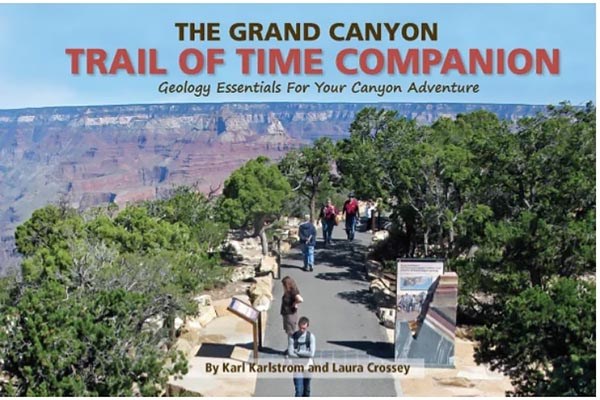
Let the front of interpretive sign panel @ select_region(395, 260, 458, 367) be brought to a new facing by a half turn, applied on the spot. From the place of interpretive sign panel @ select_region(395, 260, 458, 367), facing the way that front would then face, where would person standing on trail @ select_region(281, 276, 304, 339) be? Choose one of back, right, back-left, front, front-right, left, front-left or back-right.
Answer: left

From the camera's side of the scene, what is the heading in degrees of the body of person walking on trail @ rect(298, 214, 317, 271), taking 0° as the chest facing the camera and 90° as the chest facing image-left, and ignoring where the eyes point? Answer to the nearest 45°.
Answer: approximately 180°

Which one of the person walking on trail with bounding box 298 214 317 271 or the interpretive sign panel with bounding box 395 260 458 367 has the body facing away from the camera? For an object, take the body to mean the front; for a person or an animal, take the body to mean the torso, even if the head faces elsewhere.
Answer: the person walking on trail

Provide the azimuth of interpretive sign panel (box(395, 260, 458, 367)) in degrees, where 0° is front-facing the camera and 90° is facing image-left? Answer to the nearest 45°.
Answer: approximately 0°

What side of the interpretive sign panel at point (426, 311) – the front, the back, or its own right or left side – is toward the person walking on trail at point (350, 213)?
back

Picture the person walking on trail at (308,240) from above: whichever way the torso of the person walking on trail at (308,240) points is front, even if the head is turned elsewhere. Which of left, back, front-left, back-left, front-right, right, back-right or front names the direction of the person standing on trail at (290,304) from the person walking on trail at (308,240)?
back

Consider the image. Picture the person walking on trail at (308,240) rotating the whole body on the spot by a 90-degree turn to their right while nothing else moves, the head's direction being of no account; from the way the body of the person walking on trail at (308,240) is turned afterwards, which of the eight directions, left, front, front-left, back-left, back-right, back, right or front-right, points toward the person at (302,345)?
right
